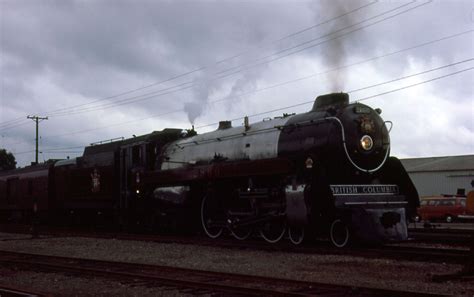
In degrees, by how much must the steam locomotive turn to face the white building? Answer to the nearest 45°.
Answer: approximately 90° to its left

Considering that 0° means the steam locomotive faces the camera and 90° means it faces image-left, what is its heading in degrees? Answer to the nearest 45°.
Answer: approximately 315°

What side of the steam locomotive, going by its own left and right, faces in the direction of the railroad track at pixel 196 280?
right
